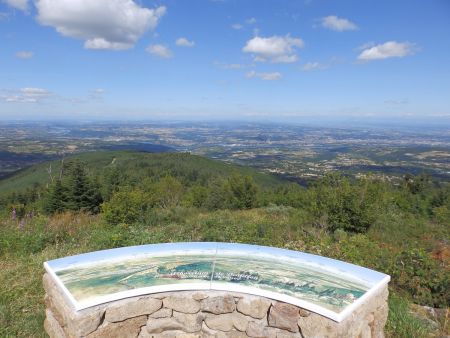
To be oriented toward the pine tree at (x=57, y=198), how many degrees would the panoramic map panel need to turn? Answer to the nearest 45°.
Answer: approximately 135° to its right

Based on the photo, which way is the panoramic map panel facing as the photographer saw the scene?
facing the viewer
